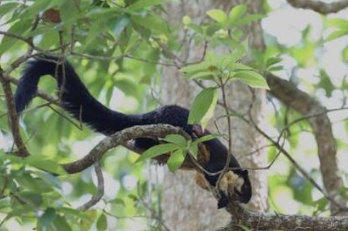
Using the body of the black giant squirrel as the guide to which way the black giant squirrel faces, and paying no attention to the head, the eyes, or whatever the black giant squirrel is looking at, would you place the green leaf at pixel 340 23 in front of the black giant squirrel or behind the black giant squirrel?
in front

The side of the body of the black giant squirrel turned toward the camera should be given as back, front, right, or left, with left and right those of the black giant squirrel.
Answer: right

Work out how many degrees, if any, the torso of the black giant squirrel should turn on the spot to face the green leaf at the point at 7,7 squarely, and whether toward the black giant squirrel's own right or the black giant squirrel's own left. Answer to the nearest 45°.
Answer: approximately 135° to the black giant squirrel's own right

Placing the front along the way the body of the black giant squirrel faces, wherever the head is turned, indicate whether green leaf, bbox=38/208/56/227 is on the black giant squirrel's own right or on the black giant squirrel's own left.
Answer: on the black giant squirrel's own right
